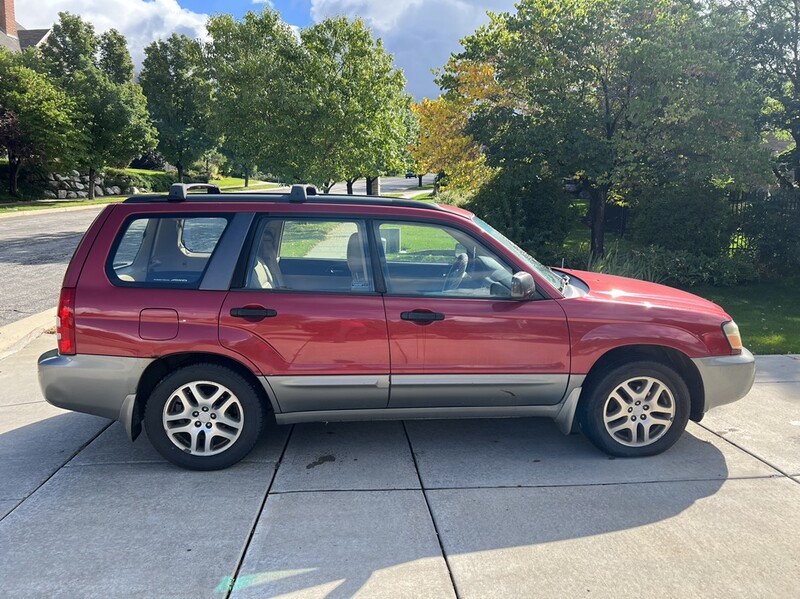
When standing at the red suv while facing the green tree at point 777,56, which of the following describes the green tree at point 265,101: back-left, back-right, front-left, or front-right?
front-left

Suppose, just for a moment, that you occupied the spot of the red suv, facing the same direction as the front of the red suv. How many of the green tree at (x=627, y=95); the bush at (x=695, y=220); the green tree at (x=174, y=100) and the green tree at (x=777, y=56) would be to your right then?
0

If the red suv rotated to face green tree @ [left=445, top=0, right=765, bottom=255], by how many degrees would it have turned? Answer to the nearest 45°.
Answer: approximately 45° to its left

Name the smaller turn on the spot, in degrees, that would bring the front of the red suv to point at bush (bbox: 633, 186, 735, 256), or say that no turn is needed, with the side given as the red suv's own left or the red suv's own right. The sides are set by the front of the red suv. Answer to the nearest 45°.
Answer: approximately 45° to the red suv's own left

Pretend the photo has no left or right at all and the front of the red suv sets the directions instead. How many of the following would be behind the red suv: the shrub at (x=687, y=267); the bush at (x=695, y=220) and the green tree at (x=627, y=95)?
0

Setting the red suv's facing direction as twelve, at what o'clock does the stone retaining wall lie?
The stone retaining wall is roughly at 8 o'clock from the red suv.

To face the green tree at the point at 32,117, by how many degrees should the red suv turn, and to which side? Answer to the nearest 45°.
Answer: approximately 135° to its left

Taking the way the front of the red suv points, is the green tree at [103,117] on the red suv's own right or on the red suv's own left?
on the red suv's own left

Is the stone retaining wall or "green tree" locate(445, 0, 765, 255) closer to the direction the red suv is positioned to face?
the green tree

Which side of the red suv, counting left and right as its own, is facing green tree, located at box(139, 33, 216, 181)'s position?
left

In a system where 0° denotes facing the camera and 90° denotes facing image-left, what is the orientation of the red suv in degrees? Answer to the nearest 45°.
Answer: approximately 270°

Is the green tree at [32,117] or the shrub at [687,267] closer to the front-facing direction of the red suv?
the shrub

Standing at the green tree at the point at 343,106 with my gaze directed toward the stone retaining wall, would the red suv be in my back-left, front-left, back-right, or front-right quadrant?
back-left

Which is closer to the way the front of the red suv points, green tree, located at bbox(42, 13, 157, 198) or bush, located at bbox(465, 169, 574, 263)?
the bush
